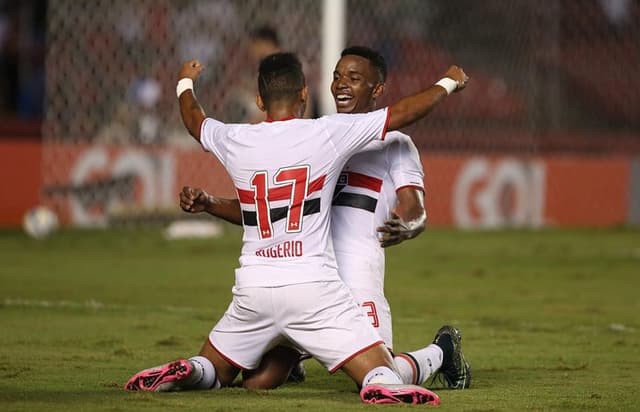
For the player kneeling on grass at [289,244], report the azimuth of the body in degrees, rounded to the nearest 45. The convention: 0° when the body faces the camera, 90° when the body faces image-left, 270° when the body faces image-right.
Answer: approximately 180°

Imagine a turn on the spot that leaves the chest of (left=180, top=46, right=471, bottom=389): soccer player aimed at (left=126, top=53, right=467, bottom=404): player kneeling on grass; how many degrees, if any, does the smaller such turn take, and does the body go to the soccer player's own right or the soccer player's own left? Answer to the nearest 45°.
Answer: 0° — they already face them

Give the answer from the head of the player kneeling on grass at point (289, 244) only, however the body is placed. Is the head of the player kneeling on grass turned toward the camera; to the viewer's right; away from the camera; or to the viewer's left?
away from the camera

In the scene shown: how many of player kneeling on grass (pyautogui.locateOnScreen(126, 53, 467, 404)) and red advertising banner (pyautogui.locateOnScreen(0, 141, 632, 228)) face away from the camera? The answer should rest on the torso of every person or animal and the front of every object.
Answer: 1

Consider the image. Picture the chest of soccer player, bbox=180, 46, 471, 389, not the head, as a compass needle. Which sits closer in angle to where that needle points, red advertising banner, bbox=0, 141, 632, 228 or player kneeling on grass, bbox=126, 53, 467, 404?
the player kneeling on grass

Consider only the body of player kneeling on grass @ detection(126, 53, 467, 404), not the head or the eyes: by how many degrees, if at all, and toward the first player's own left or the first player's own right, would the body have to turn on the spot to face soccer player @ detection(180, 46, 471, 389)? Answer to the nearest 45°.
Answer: approximately 45° to the first player's own right

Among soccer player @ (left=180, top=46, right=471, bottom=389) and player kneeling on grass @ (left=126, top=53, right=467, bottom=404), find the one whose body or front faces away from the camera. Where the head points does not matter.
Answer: the player kneeling on grass

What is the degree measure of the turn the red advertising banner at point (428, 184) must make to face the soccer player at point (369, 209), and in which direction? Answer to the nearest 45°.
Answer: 0° — it already faces them

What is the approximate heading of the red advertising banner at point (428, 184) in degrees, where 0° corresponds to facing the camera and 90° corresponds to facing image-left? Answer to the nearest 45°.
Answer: approximately 0°
